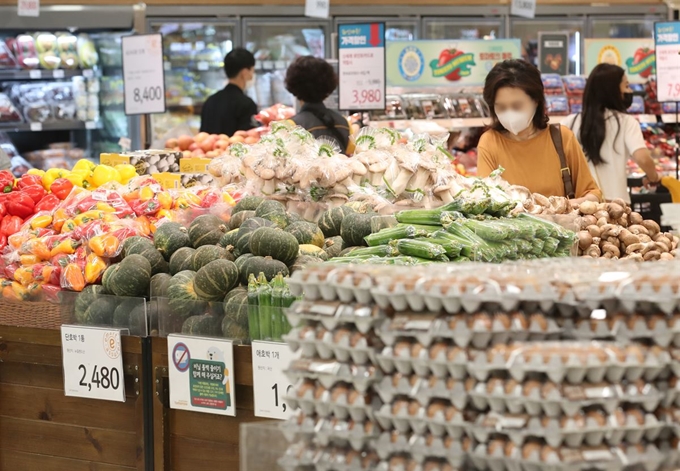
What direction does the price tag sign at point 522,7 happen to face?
toward the camera

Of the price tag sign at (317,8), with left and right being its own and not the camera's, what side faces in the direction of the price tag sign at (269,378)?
front

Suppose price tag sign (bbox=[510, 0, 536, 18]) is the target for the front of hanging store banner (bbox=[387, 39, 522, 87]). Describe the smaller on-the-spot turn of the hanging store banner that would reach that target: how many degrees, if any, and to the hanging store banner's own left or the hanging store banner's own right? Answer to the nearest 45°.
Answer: approximately 135° to the hanging store banner's own left

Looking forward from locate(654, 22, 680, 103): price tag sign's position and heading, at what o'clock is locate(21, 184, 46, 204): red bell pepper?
The red bell pepper is roughly at 1 o'clock from the price tag sign.

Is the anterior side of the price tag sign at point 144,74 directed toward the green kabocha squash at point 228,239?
yes

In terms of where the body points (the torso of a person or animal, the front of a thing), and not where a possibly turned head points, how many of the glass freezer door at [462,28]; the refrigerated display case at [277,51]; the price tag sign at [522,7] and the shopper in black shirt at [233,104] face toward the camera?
3

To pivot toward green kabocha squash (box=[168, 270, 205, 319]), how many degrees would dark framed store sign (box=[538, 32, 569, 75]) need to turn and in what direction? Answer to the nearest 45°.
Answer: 0° — it already faces it

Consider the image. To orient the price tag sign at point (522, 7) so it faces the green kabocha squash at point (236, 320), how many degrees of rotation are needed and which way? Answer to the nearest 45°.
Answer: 0° — it already faces it

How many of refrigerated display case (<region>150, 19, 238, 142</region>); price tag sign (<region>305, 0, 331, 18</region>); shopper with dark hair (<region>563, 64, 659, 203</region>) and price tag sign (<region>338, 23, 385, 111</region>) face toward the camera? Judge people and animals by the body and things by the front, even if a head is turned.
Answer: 3

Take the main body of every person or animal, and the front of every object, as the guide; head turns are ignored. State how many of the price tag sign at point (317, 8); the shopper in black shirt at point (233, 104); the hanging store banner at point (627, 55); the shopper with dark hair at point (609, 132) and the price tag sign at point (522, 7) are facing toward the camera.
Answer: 3

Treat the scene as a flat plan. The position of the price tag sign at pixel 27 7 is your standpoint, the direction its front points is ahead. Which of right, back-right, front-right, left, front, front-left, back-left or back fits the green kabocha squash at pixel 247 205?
front

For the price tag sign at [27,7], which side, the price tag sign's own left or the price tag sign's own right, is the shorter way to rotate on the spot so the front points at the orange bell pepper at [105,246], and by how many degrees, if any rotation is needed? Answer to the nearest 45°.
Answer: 0° — it already faces it
